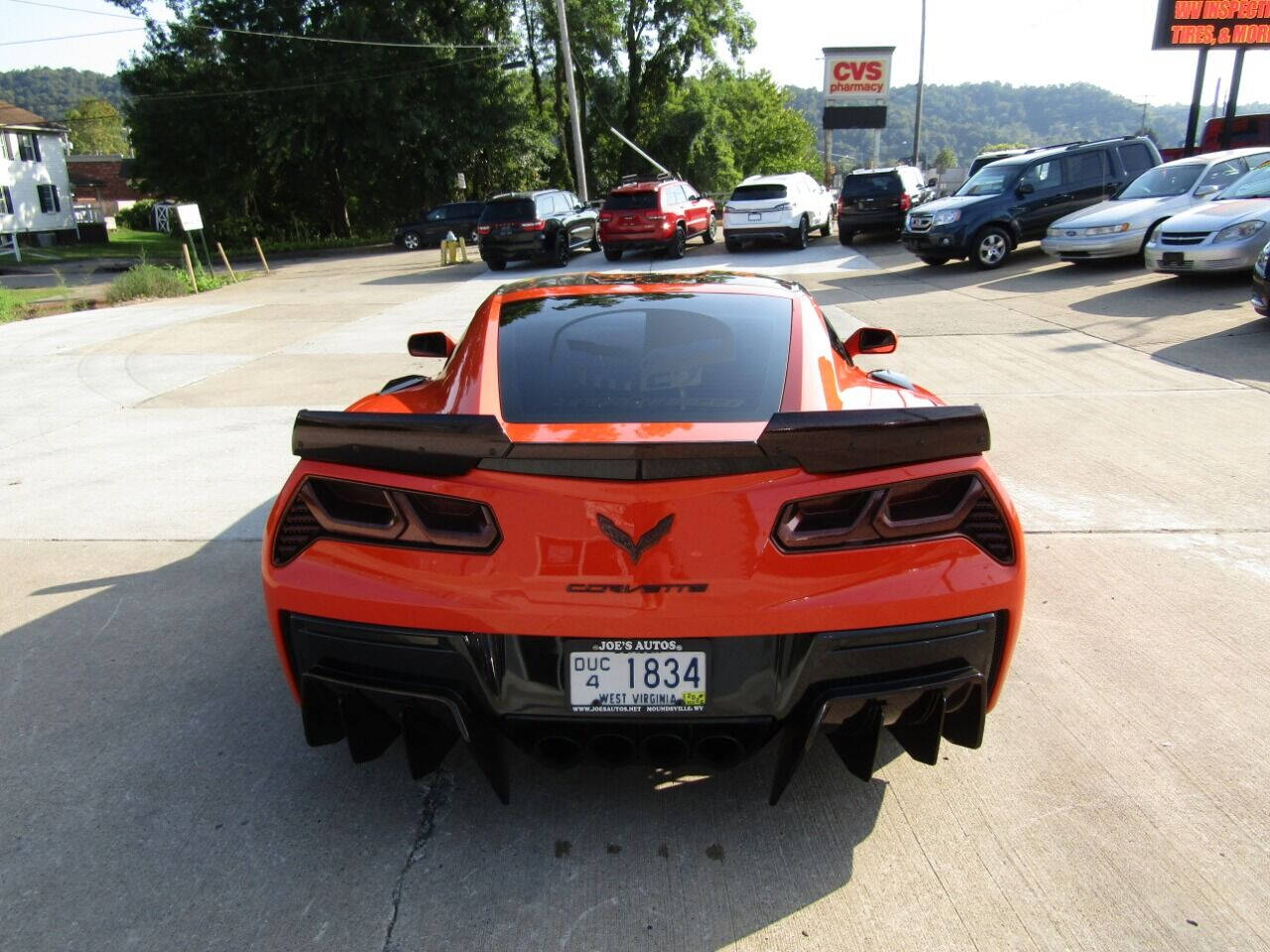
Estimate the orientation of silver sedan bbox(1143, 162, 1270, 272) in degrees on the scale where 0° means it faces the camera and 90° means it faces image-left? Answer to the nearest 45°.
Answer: approximately 45°

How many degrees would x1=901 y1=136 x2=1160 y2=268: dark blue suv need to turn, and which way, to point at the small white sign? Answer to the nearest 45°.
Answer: approximately 45° to its right

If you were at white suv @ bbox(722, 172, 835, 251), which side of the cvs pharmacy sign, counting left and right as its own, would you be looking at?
front

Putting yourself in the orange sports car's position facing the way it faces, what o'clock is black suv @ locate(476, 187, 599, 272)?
The black suv is roughly at 12 o'clock from the orange sports car.

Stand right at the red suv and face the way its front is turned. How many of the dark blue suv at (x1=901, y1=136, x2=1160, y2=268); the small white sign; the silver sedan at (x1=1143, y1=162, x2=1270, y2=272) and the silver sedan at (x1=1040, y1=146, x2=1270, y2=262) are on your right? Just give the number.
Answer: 3

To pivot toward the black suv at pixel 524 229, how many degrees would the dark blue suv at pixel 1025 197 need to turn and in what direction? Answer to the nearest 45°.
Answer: approximately 45° to its right

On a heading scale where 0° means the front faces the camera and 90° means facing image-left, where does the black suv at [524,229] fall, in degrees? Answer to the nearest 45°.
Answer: approximately 225°

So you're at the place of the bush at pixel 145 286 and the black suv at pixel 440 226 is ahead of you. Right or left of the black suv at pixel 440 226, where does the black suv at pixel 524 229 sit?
right

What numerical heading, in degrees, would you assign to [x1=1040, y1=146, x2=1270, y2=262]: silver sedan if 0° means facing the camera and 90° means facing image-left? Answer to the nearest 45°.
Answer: approximately 45°

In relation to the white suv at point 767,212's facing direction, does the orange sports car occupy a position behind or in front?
behind

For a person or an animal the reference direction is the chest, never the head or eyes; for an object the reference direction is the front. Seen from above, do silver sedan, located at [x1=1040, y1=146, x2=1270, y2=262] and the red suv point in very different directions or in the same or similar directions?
very different directions

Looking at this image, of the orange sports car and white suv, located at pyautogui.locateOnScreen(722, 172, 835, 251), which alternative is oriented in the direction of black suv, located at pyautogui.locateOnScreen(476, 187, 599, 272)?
the orange sports car

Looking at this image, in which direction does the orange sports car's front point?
away from the camera

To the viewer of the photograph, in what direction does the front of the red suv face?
facing away from the viewer and to the right of the viewer

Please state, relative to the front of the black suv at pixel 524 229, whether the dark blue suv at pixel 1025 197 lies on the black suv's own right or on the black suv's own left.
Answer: on the black suv's own right

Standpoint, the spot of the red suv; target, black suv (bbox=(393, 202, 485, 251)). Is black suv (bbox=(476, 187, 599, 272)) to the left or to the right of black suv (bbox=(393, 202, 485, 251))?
left

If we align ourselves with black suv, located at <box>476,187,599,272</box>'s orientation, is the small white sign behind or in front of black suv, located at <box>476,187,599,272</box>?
behind

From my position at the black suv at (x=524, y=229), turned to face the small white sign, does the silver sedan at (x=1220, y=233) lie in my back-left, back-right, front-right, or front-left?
back-left

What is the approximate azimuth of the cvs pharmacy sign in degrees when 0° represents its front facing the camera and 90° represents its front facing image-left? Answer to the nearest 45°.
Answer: approximately 0°

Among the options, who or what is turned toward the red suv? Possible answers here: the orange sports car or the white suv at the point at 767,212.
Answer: the orange sports car
